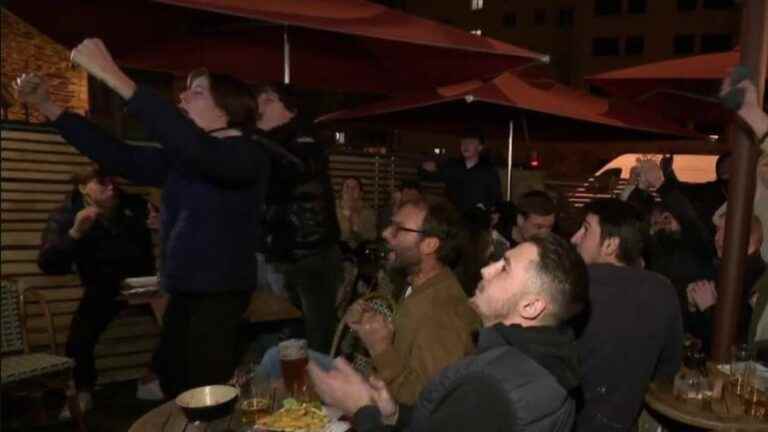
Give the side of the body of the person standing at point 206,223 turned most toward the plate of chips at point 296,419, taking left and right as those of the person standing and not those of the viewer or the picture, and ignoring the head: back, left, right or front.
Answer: left

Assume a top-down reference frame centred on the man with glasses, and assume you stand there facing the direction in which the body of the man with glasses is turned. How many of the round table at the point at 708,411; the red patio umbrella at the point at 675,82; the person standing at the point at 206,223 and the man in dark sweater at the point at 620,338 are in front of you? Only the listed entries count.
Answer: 1

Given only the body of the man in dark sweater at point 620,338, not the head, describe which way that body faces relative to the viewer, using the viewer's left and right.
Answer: facing away from the viewer and to the left of the viewer

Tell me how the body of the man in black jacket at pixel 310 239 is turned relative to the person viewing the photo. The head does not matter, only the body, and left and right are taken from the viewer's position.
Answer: facing to the left of the viewer

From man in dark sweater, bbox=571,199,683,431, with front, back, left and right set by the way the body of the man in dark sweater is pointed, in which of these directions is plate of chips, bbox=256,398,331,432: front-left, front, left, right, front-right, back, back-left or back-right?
left

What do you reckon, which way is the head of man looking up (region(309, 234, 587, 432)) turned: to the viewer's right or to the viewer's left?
to the viewer's left

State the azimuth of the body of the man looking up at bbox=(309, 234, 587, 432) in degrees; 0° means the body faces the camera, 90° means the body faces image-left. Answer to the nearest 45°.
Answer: approximately 90°

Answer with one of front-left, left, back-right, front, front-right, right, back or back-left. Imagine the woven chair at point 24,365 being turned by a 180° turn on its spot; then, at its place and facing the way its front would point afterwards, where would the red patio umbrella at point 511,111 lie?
back-right

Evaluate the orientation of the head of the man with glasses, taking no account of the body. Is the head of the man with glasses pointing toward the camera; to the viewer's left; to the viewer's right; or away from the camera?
to the viewer's left

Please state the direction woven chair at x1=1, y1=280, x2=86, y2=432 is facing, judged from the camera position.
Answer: facing the viewer and to the right of the viewer
